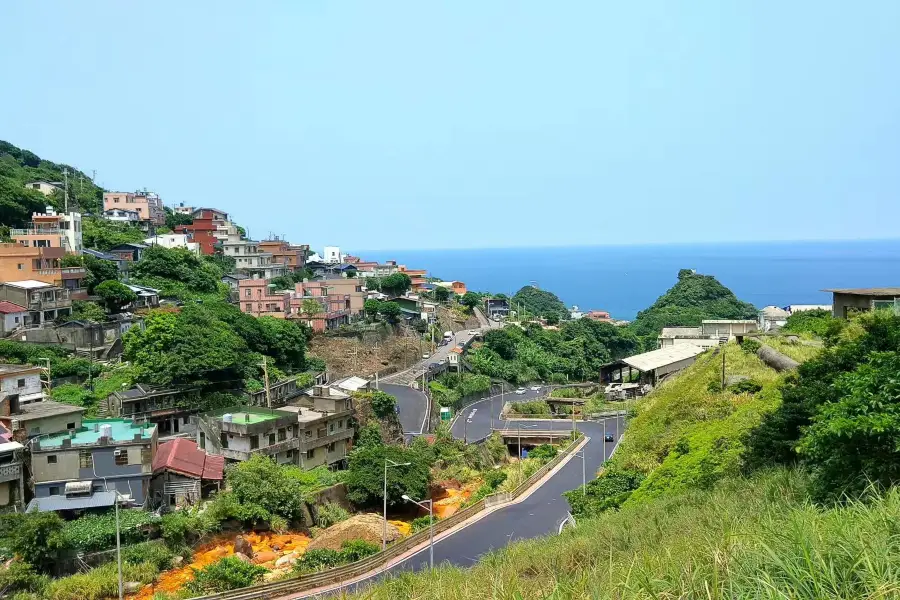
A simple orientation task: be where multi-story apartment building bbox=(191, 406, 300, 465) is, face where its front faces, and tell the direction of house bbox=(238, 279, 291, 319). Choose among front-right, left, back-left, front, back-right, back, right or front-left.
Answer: back-left

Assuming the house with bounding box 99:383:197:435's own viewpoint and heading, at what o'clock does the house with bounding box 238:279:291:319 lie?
the house with bounding box 238:279:291:319 is roughly at 8 o'clock from the house with bounding box 99:383:197:435.

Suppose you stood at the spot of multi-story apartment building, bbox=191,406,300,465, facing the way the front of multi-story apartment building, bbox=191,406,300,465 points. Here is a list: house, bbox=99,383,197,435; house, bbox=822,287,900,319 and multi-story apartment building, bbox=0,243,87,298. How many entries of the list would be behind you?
2

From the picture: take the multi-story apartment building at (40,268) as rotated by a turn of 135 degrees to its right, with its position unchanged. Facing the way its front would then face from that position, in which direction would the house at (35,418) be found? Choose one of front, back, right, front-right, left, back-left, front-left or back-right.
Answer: left

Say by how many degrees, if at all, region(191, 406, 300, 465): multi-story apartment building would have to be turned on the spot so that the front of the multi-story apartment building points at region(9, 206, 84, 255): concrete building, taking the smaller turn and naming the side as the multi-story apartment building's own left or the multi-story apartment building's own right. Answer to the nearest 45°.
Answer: approximately 180°

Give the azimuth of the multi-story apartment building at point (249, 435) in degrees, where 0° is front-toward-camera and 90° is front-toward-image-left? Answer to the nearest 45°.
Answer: approximately 315°

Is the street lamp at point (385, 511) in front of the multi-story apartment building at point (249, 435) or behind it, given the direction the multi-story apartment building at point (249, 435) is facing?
in front

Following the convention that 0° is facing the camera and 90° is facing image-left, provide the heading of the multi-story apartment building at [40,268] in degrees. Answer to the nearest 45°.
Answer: approximately 315°

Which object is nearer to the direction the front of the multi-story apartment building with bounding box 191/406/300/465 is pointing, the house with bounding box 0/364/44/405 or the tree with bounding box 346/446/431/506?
the tree

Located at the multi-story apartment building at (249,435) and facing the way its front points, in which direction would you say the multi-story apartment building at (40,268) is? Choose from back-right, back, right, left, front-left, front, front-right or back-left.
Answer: back

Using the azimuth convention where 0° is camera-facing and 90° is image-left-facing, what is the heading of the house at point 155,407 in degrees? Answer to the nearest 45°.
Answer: approximately 315°

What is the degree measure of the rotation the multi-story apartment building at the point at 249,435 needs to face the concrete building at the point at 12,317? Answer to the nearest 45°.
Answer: approximately 180°

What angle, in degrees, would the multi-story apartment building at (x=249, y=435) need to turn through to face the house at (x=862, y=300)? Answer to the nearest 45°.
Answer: approximately 45° to its left
